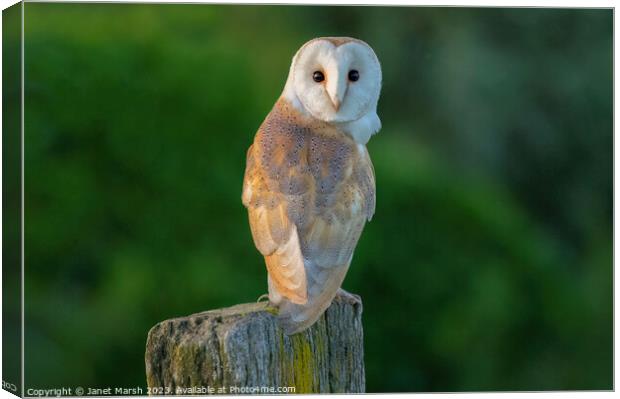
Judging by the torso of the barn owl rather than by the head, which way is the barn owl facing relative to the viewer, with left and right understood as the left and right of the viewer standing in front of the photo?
facing away from the viewer and to the right of the viewer
